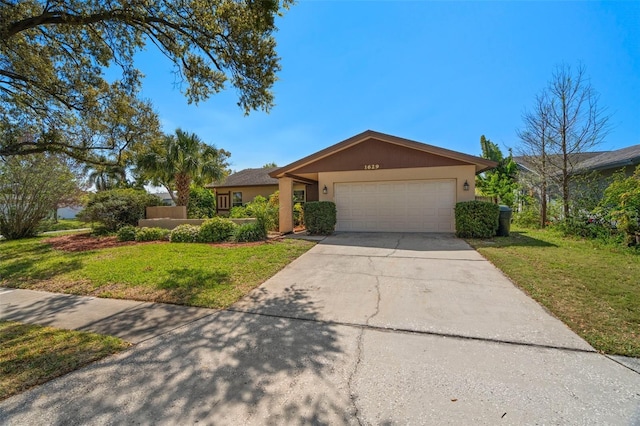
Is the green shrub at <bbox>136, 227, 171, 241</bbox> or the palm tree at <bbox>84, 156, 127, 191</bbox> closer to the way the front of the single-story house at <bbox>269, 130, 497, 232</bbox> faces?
the green shrub

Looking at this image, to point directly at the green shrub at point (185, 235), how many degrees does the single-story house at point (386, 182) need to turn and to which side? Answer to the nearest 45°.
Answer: approximately 90° to its right

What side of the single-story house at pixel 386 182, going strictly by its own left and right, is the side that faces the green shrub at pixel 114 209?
right

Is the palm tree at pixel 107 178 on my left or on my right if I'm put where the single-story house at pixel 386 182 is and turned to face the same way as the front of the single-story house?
on my right

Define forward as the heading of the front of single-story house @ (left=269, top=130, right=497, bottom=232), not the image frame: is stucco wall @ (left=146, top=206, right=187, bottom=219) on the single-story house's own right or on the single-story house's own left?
on the single-story house's own right

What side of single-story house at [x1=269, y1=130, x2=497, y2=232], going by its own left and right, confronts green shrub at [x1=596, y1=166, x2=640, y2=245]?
left

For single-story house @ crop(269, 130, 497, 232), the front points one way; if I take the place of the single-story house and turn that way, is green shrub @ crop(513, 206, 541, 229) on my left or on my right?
on my left

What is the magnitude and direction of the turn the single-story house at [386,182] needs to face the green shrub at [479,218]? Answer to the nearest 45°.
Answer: approximately 45° to its left

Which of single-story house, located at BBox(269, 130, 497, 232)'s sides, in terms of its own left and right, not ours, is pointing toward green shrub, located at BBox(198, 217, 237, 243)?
right

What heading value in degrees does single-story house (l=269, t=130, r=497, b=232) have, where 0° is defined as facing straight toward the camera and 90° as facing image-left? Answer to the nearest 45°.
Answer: approximately 0°

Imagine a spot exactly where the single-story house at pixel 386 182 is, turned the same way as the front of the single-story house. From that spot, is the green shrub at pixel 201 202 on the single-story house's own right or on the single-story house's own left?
on the single-story house's own right

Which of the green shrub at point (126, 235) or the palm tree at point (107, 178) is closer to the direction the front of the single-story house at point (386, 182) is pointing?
the green shrub

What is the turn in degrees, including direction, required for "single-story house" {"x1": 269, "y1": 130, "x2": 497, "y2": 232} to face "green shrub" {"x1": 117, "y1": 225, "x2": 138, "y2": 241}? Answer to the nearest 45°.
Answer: approximately 90° to its right

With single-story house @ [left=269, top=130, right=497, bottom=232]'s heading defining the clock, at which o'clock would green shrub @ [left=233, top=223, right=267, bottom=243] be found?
The green shrub is roughly at 2 o'clock from the single-story house.
